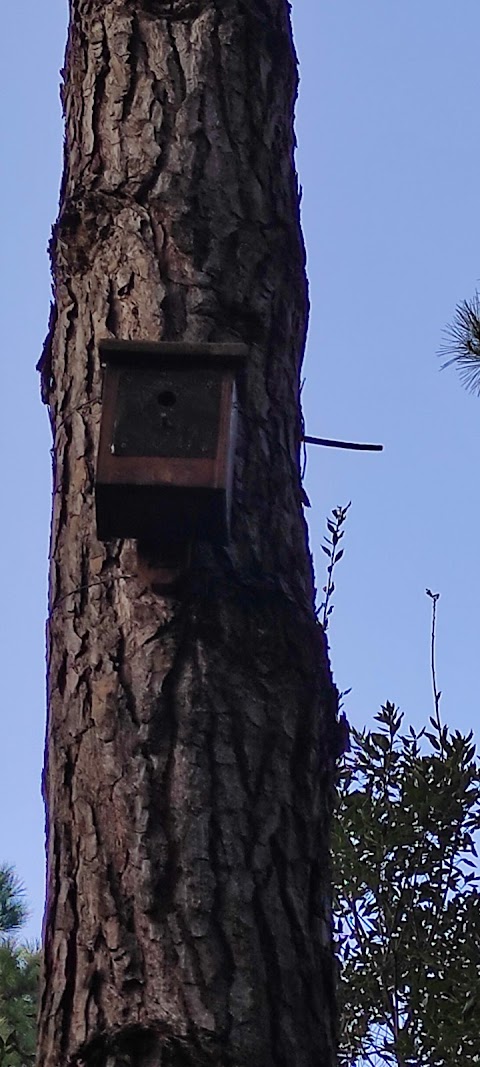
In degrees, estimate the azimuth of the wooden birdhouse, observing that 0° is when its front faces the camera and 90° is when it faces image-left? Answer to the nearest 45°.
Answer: approximately 0°

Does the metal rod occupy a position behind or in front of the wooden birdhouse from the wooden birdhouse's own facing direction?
behind
